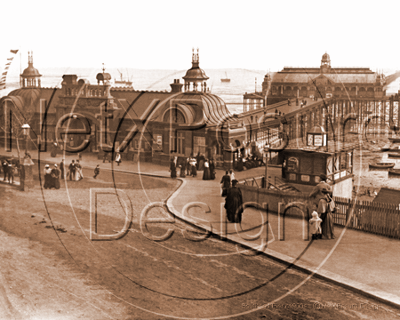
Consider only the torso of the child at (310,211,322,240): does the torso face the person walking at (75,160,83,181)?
no

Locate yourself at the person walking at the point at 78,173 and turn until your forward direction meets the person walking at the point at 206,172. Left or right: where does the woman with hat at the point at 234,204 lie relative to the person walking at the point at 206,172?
right

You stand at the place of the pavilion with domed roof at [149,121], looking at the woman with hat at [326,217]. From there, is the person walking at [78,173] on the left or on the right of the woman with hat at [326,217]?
right
